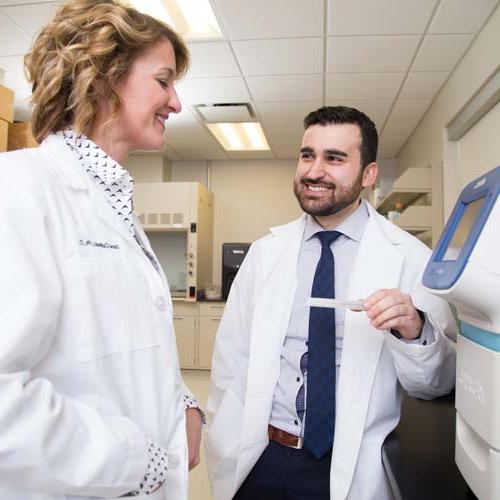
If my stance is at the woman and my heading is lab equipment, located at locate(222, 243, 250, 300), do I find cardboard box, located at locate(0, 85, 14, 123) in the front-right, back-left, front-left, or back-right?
front-left

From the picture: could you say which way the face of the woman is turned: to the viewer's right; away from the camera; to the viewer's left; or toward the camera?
to the viewer's right

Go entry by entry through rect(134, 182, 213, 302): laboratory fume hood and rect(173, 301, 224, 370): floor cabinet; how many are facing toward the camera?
2

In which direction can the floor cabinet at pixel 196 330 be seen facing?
toward the camera

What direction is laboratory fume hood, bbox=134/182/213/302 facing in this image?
toward the camera

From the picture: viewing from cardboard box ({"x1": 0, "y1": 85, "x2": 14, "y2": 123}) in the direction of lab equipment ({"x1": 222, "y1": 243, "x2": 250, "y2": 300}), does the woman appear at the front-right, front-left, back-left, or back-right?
back-right

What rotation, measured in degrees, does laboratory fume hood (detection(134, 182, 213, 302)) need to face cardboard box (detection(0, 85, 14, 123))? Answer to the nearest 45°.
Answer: approximately 45° to its right

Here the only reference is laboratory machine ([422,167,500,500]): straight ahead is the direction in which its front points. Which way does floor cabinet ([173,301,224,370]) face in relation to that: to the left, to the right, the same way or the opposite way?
to the left

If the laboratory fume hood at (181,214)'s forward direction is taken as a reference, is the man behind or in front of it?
in front

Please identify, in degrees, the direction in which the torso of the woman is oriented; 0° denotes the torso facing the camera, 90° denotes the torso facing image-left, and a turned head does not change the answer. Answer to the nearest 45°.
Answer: approximately 270°

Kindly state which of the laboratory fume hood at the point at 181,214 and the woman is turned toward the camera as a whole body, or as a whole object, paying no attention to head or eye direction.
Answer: the laboratory fume hood

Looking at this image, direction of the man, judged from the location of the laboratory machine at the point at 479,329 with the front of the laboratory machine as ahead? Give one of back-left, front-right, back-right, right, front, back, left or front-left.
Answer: right

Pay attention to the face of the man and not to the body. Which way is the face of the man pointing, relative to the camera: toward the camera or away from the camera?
toward the camera

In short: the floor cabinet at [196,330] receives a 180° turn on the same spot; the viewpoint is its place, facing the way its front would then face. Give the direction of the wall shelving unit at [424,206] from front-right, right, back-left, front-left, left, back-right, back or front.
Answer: back-right
